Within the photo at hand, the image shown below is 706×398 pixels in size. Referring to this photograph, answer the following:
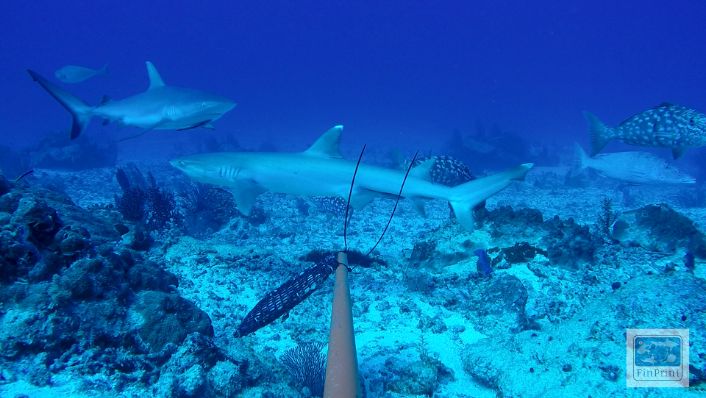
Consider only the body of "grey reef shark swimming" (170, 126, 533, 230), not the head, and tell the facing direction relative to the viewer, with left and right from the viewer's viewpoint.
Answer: facing to the left of the viewer

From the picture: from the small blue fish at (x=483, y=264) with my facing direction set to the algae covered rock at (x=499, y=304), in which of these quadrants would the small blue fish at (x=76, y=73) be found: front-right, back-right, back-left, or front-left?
back-right

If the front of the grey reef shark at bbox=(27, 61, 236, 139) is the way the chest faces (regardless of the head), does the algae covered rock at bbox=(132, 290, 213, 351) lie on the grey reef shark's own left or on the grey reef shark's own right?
on the grey reef shark's own right

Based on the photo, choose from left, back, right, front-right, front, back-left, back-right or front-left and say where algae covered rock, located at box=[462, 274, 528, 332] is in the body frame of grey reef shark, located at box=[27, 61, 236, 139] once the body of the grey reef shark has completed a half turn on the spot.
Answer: back-left

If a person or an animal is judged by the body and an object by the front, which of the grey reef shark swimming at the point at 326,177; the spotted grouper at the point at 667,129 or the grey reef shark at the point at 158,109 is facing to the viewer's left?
the grey reef shark swimming at the point at 326,177

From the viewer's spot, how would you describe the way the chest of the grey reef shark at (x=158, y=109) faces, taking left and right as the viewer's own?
facing to the right of the viewer

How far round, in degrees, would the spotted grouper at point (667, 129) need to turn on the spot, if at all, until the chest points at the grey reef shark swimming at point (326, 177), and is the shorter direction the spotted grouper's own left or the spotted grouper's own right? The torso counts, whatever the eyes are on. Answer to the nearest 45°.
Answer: approximately 135° to the spotted grouper's own right

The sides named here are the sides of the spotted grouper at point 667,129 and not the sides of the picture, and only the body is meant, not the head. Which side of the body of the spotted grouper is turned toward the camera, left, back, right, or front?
right

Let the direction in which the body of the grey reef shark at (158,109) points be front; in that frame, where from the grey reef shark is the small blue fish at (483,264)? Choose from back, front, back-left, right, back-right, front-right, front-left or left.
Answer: front-right

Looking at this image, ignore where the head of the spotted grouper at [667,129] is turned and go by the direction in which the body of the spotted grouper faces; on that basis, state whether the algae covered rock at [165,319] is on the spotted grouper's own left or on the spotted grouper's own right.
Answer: on the spotted grouper's own right
